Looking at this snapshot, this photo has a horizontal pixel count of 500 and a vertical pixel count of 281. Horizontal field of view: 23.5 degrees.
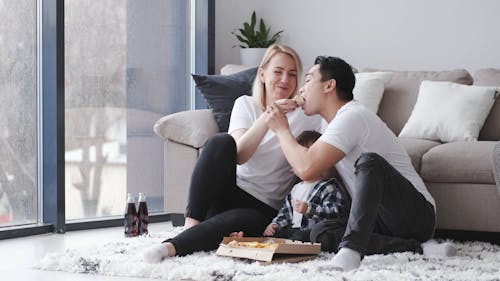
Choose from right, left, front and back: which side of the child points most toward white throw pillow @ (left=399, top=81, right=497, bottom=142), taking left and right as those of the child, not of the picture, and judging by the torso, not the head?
back

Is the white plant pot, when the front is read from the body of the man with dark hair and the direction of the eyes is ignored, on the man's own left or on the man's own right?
on the man's own right

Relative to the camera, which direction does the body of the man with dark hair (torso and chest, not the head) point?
to the viewer's left

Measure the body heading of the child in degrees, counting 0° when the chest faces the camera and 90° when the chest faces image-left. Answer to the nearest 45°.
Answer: approximately 45°

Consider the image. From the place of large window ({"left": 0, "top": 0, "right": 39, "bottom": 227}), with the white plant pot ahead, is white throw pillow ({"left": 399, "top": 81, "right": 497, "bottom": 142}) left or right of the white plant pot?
right

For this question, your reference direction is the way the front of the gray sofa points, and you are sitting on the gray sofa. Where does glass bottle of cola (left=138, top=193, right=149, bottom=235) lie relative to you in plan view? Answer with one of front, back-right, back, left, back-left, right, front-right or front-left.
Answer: right

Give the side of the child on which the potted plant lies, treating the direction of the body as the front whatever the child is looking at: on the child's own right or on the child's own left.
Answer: on the child's own right

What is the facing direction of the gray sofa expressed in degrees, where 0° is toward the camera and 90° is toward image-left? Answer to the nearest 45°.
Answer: approximately 0°

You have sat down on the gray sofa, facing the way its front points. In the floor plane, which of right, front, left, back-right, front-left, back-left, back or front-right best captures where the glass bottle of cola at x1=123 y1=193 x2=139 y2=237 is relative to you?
right

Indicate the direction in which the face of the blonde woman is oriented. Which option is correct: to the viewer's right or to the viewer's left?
to the viewer's right

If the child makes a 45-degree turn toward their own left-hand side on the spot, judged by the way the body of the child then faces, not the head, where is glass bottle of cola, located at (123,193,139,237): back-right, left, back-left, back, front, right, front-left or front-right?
back-right

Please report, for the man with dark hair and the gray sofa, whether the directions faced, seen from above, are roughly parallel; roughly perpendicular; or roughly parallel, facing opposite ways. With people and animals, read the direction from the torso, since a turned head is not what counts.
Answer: roughly perpendicular

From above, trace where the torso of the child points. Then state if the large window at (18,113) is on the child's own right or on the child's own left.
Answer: on the child's own right
